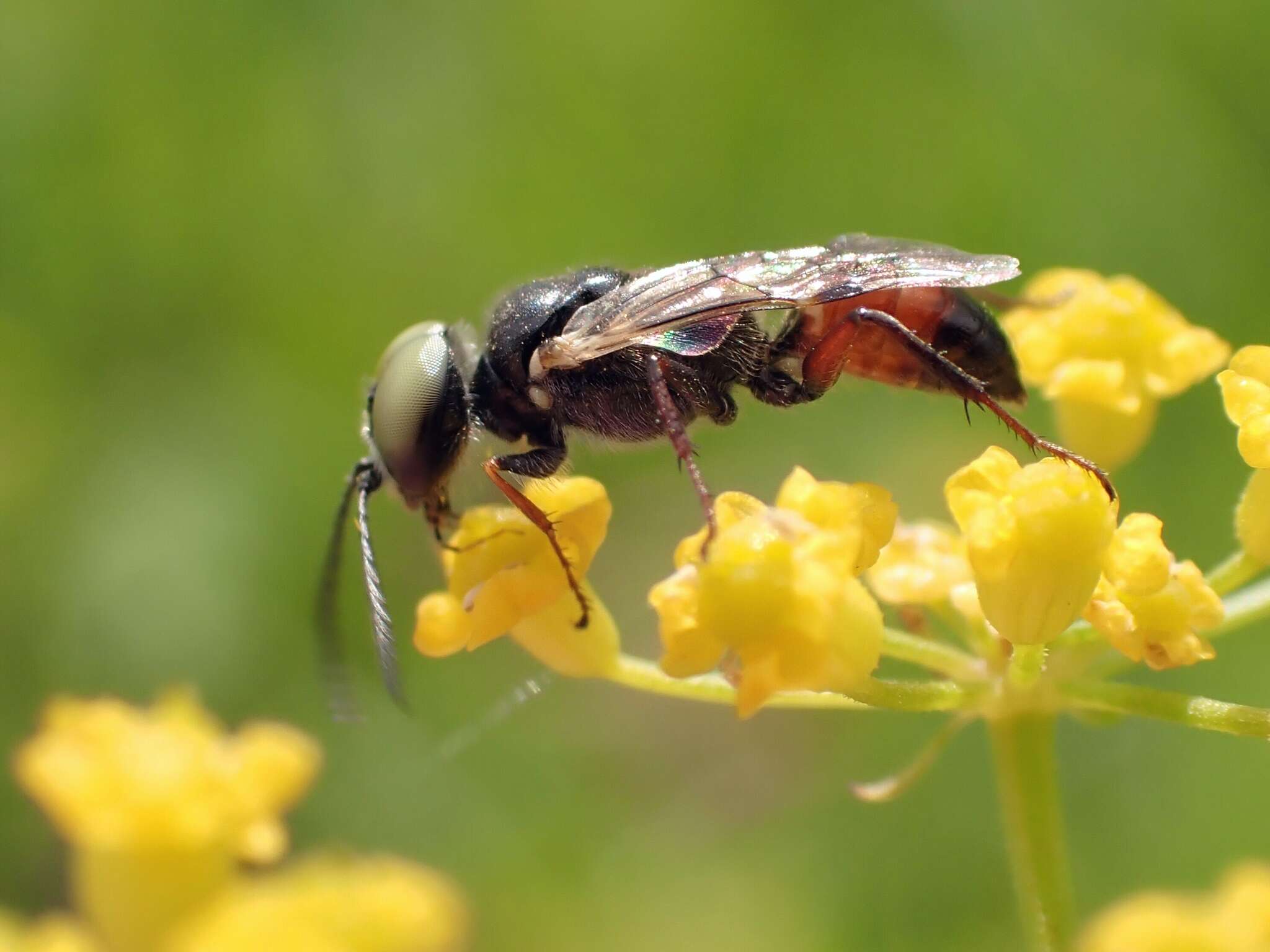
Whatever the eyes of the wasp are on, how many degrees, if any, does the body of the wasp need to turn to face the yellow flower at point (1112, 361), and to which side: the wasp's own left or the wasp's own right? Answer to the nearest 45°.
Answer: approximately 180°

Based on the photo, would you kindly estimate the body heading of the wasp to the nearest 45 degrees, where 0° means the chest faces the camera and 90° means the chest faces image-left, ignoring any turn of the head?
approximately 90°
